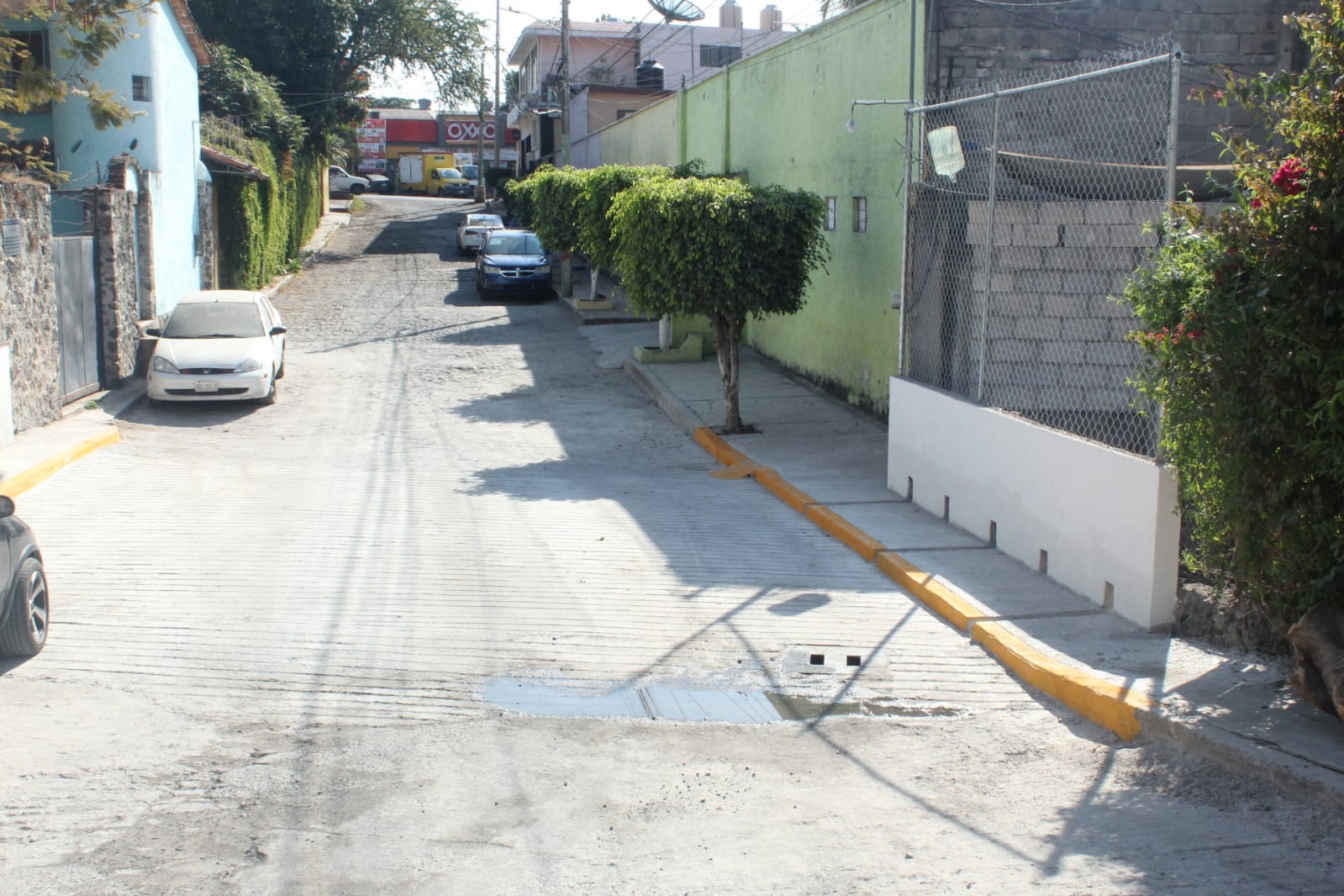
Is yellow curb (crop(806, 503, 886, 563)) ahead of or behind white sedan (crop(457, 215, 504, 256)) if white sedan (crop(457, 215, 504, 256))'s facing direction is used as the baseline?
ahead

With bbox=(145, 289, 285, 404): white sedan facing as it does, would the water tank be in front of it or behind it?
behind

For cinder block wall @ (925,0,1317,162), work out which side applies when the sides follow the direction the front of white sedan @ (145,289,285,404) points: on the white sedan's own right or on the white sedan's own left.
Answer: on the white sedan's own left

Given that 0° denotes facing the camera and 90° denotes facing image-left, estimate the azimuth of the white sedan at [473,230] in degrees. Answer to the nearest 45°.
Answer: approximately 0°

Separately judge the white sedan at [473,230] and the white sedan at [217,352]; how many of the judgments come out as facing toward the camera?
2

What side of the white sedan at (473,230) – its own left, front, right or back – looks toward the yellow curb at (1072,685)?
front

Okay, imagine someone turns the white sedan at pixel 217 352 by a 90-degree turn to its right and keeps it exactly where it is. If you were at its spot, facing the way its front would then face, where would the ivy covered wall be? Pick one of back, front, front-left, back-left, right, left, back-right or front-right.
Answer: right

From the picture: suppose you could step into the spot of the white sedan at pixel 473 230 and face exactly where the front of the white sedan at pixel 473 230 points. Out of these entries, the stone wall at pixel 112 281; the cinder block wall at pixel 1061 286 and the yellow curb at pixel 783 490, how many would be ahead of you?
3

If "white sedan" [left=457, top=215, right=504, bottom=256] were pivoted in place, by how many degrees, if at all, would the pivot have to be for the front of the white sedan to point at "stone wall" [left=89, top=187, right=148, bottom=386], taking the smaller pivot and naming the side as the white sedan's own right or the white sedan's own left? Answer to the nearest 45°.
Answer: approximately 180°

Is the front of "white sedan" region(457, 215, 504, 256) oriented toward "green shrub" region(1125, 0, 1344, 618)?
yes
